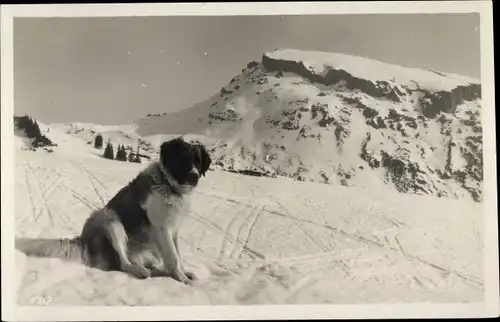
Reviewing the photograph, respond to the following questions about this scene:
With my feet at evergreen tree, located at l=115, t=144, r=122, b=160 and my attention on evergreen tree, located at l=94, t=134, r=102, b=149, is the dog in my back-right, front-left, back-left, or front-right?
back-left

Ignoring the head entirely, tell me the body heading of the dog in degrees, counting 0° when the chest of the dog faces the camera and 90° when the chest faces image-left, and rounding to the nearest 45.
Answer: approximately 315°
